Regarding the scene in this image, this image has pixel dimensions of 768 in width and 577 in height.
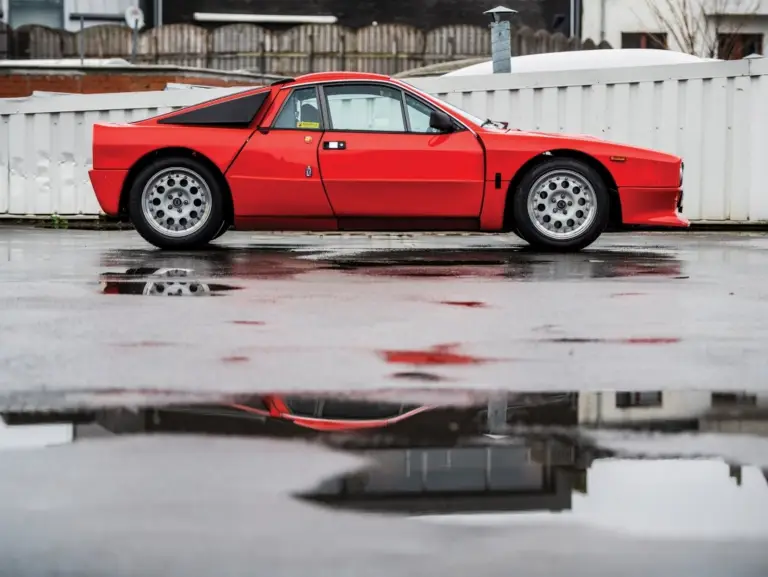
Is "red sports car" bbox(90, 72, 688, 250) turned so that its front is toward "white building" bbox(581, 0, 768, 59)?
no

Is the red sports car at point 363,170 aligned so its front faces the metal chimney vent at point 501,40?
no

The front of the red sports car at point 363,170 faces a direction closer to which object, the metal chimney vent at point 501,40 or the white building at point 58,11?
the metal chimney vent

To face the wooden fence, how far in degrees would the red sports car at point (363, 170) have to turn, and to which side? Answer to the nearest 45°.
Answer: approximately 90° to its left

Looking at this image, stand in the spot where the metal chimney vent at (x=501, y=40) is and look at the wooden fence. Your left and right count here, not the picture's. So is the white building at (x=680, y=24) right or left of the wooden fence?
right

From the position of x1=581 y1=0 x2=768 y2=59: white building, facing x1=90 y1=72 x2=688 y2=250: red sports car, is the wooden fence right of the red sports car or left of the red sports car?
right

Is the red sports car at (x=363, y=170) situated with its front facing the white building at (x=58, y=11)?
no

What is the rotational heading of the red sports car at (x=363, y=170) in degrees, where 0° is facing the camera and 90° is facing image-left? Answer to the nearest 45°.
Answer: approximately 270°

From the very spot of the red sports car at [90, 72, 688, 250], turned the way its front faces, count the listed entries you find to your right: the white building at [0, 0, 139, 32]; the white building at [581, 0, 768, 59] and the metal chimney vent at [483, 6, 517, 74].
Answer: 0
